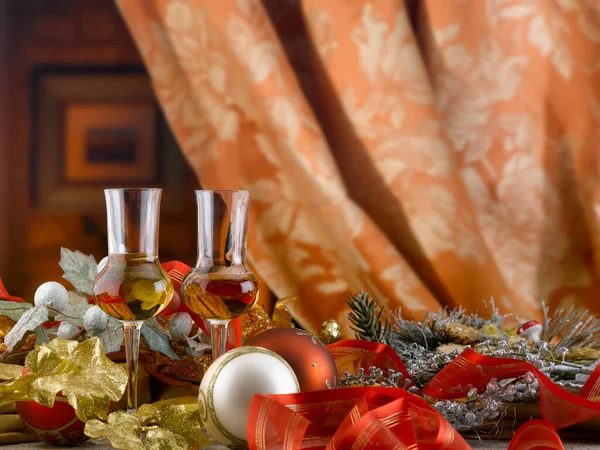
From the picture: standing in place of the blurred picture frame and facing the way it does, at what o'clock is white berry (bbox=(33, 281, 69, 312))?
The white berry is roughly at 12 o'clock from the blurred picture frame.

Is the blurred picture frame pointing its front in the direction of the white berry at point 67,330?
yes

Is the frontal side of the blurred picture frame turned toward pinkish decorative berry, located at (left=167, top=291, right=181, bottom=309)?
yes

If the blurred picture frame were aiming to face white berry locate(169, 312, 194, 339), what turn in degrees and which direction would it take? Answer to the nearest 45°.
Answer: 0° — it already faces it

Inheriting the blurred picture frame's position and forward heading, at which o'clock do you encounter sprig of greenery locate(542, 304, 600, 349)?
The sprig of greenery is roughly at 11 o'clock from the blurred picture frame.

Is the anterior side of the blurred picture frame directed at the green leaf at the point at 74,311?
yes

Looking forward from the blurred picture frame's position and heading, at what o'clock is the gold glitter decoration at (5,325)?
The gold glitter decoration is roughly at 12 o'clock from the blurred picture frame.

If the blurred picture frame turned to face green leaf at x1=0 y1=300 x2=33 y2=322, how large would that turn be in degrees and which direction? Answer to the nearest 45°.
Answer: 0° — it already faces it

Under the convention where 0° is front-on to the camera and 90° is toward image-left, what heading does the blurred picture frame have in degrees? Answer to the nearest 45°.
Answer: approximately 0°

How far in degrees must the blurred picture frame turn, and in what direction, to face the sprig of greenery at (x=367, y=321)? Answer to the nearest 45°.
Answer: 0° — it already faces it

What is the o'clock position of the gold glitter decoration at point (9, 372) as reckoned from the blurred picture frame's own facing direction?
The gold glitter decoration is roughly at 12 o'clock from the blurred picture frame.

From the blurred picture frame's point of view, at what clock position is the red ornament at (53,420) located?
The red ornament is roughly at 12 o'clock from the blurred picture frame.
